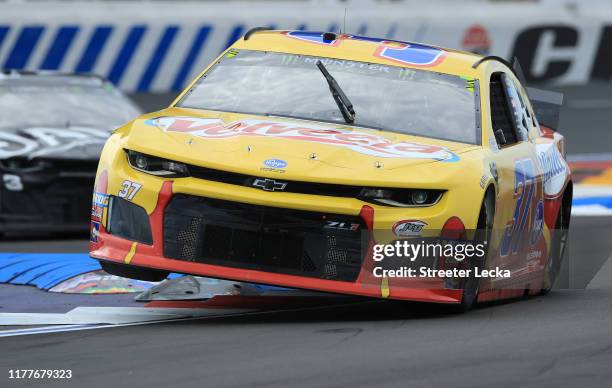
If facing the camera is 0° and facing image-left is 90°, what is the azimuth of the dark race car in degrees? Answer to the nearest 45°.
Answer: approximately 0°

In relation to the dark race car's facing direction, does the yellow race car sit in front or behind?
in front
